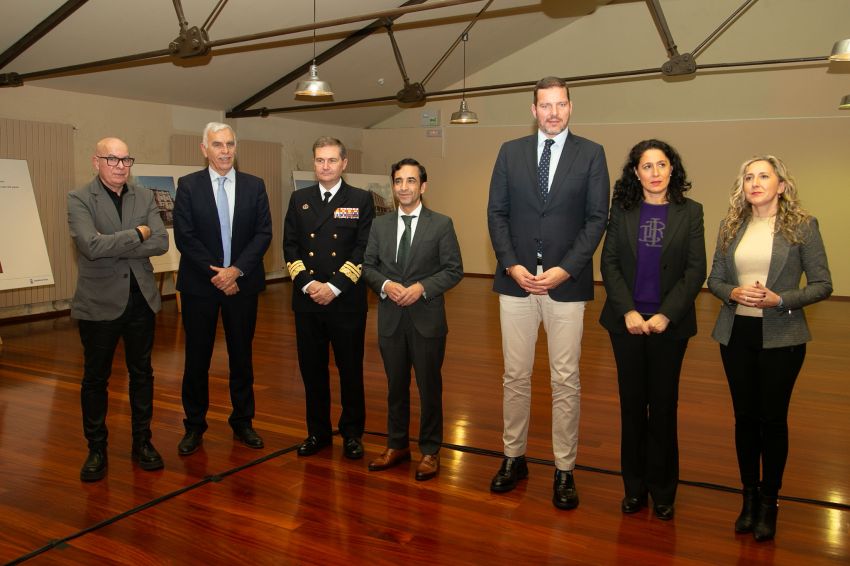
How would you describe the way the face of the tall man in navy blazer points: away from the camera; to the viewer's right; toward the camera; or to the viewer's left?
toward the camera

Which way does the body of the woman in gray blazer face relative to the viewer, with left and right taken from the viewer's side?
facing the viewer and to the left of the viewer

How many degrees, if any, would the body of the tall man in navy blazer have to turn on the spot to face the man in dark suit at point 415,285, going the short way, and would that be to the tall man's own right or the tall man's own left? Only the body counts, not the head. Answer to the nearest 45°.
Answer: approximately 90° to the tall man's own right

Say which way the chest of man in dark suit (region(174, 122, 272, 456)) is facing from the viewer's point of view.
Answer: toward the camera

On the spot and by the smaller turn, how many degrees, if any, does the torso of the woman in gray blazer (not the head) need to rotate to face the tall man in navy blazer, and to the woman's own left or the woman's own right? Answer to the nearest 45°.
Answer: approximately 45° to the woman's own right

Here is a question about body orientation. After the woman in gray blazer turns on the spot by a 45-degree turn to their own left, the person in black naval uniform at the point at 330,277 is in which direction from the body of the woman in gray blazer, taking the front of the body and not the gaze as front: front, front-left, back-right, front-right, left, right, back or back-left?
right

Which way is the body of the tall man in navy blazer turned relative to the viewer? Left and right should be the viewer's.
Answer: facing the viewer

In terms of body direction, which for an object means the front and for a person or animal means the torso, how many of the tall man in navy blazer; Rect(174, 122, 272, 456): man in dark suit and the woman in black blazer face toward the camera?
3

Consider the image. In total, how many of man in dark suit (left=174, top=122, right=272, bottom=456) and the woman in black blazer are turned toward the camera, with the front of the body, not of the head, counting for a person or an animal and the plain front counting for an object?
2

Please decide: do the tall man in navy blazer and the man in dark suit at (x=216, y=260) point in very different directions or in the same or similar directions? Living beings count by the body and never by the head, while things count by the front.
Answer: same or similar directions

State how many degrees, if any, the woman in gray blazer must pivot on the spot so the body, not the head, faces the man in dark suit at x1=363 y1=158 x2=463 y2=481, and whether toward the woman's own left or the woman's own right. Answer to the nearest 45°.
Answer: approximately 45° to the woman's own right

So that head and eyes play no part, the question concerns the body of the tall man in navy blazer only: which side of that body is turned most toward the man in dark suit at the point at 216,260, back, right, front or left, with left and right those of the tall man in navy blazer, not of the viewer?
right

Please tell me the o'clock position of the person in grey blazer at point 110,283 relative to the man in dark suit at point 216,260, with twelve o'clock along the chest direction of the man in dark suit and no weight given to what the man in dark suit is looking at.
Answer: The person in grey blazer is roughly at 2 o'clock from the man in dark suit.

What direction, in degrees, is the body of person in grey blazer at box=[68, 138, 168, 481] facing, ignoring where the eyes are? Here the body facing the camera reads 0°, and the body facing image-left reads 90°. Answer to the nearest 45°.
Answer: approximately 315°

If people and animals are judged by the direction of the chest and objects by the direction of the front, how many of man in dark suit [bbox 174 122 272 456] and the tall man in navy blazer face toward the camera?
2

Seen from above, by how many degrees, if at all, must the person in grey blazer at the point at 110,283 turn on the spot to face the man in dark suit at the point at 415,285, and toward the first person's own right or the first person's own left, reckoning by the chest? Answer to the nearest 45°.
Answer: approximately 45° to the first person's own left

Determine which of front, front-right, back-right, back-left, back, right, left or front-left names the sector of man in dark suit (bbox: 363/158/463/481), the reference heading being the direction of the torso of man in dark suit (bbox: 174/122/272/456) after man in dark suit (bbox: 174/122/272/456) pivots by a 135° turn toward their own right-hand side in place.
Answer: back

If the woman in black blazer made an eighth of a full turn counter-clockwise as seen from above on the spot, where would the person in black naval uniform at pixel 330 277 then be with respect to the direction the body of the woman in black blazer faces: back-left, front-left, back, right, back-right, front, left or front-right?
back-right

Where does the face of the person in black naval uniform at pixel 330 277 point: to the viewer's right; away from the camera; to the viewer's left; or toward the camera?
toward the camera
